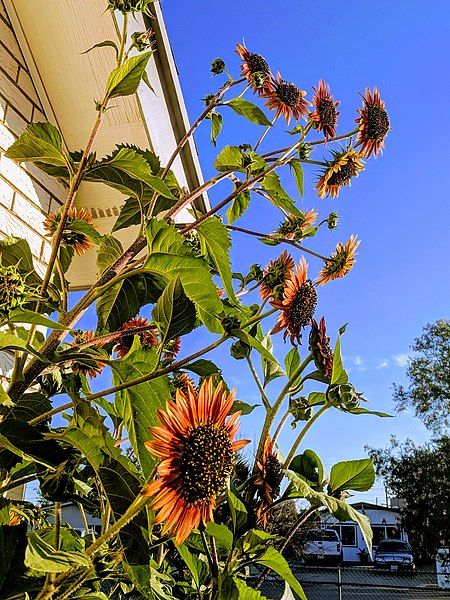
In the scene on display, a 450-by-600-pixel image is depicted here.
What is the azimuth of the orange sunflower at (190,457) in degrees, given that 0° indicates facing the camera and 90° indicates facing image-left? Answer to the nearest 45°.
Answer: approximately 315°

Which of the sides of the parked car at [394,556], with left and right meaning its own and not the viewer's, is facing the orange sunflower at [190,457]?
front

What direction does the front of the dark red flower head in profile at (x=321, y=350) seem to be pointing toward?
to the viewer's right

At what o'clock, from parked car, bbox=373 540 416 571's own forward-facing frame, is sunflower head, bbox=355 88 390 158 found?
The sunflower head is roughly at 12 o'clock from the parked car.

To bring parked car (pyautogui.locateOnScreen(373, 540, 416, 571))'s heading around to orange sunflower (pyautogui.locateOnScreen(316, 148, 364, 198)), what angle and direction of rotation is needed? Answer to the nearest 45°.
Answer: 0° — it already faces it
